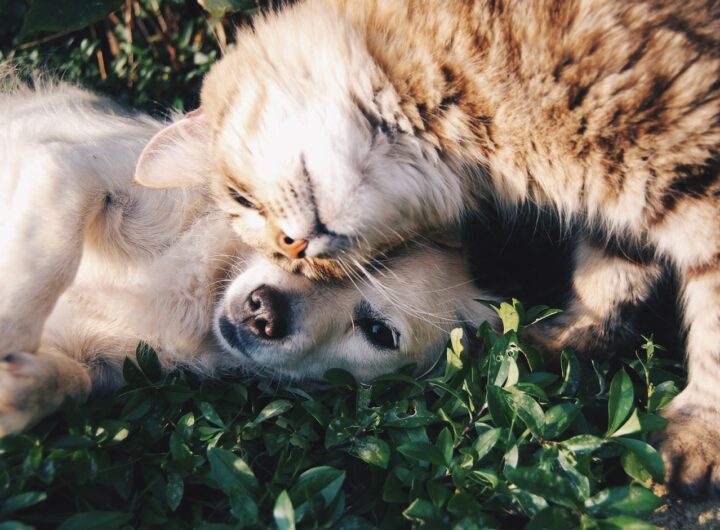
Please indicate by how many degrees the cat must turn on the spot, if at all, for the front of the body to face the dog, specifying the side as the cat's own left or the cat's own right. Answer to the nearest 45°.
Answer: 0° — it already faces it

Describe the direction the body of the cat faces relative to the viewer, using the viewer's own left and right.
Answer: facing to the left of the viewer
